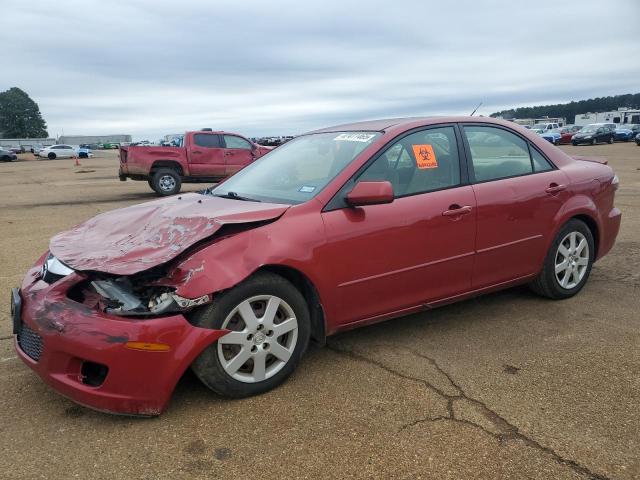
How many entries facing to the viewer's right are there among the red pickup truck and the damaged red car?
1

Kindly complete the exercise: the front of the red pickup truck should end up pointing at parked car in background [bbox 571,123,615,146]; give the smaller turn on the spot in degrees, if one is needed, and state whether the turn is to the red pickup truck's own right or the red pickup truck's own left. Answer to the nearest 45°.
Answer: approximately 45° to the red pickup truck's own left

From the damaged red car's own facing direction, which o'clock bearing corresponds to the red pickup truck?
The red pickup truck is roughly at 4 o'clock from the damaged red car.

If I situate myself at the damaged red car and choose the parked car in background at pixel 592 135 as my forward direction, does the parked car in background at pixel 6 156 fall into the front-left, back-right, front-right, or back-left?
front-left

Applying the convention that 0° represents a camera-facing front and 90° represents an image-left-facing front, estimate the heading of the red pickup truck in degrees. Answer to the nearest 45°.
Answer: approximately 270°

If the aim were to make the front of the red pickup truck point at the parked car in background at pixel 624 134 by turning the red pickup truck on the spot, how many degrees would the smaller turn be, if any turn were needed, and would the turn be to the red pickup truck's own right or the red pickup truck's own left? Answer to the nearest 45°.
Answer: approximately 45° to the red pickup truck's own left

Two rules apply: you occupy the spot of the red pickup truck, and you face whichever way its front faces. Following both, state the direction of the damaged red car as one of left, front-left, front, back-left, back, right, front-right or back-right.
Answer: right

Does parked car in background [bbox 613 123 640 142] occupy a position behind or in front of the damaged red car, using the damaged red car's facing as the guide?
behind

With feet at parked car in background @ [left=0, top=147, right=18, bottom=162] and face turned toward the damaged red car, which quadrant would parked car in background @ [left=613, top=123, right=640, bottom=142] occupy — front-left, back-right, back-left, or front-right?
front-left

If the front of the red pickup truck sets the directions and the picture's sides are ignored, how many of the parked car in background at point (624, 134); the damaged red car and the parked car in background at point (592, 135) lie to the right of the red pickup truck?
1
